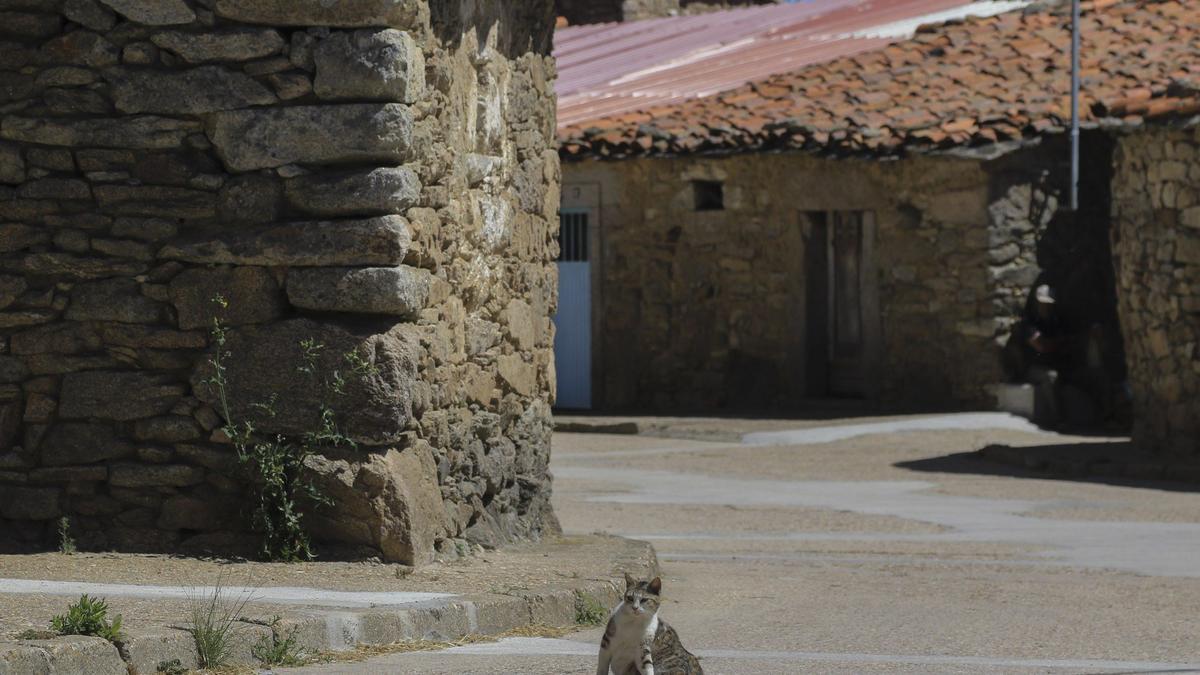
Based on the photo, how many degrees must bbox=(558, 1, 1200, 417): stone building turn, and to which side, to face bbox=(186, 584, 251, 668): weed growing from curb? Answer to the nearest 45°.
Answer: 0° — it already faces it

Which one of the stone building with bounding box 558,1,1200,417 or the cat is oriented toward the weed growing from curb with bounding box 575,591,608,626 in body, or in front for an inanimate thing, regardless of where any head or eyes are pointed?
the stone building

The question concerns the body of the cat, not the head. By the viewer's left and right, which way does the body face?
facing the viewer and to the left of the viewer

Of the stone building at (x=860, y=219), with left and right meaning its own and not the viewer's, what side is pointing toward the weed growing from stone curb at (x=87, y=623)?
front

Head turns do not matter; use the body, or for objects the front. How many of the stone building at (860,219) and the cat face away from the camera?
0

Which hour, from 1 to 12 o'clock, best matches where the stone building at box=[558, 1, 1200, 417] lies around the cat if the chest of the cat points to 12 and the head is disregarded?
The stone building is roughly at 5 o'clock from the cat.

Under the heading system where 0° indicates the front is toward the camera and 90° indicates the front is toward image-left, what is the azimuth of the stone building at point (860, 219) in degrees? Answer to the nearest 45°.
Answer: approximately 0°

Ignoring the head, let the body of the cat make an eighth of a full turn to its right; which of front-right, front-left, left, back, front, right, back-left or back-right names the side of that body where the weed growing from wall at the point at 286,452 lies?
front-right

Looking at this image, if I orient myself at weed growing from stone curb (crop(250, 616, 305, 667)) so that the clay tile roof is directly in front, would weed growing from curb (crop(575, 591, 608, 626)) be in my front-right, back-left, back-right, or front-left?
front-right

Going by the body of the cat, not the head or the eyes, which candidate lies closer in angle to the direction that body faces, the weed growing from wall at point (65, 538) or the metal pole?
the weed growing from wall

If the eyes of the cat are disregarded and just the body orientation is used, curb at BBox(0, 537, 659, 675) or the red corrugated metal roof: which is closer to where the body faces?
the curb
